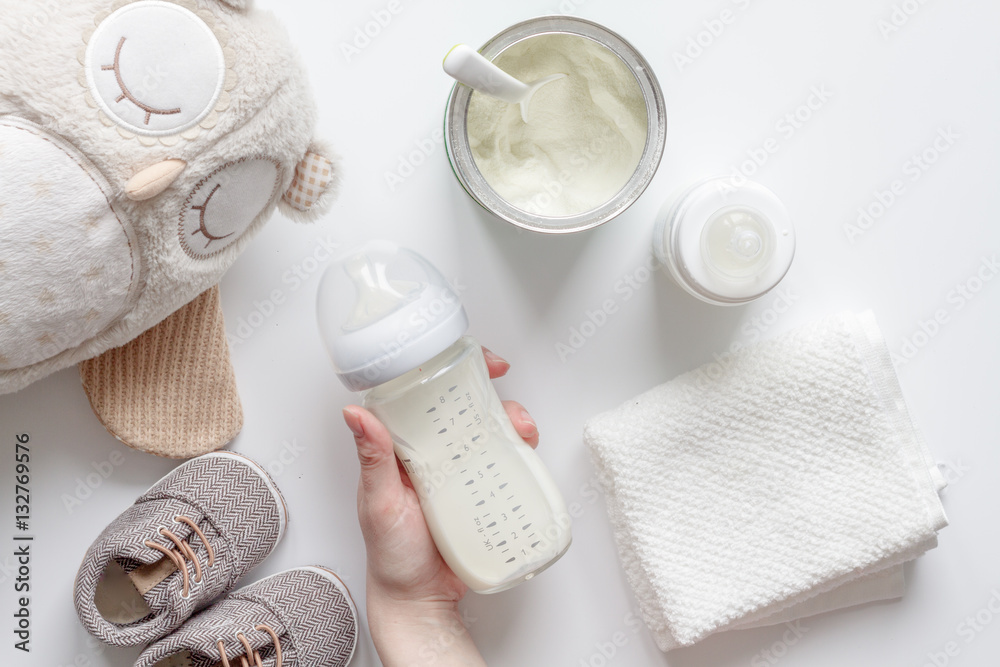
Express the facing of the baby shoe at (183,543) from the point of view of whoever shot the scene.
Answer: facing away from the viewer and to the right of the viewer

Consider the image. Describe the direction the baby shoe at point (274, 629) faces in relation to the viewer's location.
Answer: facing away from the viewer and to the right of the viewer
